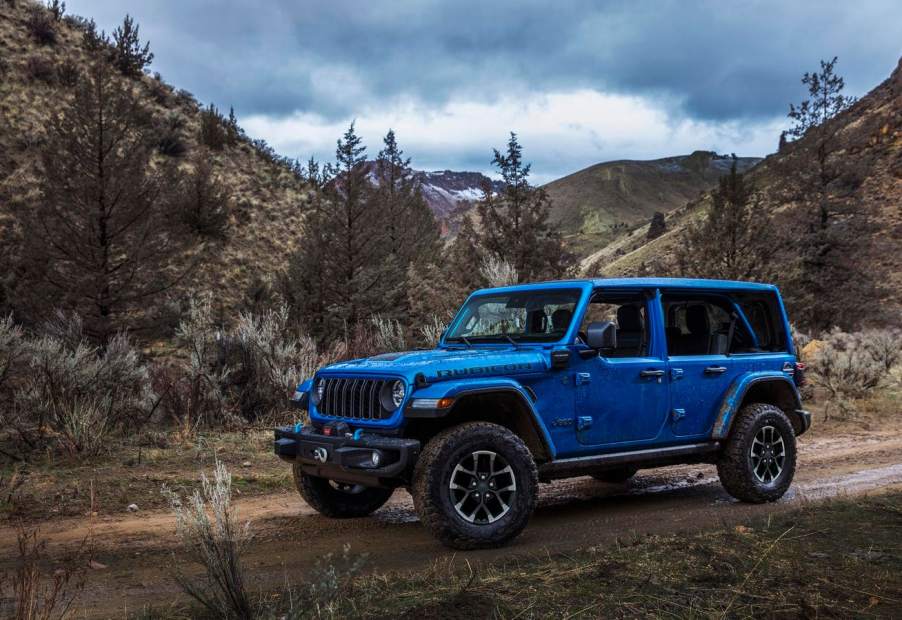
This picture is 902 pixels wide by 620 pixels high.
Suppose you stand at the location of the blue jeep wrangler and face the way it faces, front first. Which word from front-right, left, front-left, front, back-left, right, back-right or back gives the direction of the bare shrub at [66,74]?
right

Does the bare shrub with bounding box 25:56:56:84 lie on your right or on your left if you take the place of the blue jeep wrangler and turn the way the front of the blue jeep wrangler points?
on your right

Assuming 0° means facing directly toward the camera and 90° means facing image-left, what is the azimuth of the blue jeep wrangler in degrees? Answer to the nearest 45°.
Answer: approximately 45°

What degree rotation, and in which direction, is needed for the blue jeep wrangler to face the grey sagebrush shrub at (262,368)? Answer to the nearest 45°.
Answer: approximately 90° to its right

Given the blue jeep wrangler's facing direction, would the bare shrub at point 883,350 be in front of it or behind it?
behind

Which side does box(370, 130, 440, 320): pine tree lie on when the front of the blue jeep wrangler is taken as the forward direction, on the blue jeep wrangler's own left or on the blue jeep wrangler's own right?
on the blue jeep wrangler's own right

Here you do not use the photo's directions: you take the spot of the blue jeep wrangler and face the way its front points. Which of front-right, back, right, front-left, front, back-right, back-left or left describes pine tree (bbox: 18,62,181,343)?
right

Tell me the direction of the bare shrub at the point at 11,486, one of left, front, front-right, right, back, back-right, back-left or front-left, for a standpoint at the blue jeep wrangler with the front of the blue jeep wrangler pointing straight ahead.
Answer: front-right

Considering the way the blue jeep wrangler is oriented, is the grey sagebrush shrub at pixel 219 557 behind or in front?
in front

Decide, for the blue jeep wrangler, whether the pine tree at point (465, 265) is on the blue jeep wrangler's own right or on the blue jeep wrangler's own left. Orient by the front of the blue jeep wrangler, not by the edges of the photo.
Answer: on the blue jeep wrangler's own right
